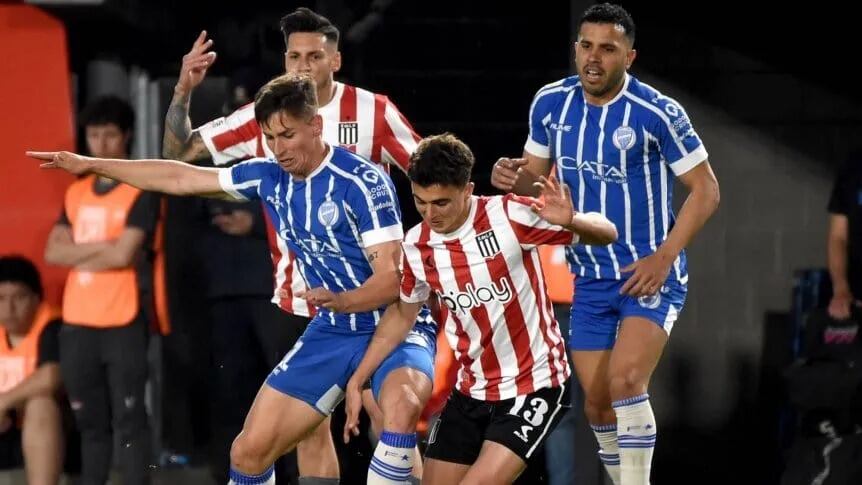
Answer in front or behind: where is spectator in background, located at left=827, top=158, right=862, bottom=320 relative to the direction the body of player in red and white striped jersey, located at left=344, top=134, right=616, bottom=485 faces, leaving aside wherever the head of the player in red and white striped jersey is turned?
behind

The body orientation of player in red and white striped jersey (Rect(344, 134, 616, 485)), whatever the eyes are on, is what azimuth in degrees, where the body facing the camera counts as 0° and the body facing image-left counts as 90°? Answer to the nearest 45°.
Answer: approximately 45°

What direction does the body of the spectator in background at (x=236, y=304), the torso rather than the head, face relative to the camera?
toward the camera

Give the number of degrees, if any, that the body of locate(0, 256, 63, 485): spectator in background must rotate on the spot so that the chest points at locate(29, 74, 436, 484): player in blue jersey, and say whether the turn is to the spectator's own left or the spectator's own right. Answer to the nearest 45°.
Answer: approximately 45° to the spectator's own left

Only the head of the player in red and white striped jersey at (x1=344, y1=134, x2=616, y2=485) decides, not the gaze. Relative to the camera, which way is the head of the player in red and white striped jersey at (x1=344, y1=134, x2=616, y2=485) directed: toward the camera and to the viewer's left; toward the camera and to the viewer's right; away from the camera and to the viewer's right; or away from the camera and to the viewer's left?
toward the camera and to the viewer's left

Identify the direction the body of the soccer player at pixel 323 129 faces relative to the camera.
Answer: toward the camera

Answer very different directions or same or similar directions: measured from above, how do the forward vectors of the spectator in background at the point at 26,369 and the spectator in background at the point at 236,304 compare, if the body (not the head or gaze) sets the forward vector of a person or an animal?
same or similar directions

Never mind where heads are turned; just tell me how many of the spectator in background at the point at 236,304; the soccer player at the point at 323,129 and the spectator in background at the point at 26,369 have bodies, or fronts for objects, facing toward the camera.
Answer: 3

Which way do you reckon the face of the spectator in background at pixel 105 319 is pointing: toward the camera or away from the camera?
toward the camera

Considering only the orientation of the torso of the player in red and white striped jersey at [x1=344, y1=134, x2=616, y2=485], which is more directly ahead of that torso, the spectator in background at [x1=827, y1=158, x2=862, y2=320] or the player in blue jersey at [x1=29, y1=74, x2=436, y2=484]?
the player in blue jersey

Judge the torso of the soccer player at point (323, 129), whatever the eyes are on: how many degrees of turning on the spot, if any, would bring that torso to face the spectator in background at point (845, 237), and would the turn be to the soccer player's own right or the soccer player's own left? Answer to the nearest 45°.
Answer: approximately 90° to the soccer player's own left

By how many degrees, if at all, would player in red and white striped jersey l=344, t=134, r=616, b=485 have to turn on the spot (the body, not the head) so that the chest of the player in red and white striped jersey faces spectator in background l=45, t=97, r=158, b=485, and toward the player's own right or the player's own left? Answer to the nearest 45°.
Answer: approximately 90° to the player's own right

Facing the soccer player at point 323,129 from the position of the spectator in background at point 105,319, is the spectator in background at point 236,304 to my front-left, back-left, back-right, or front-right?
front-left
